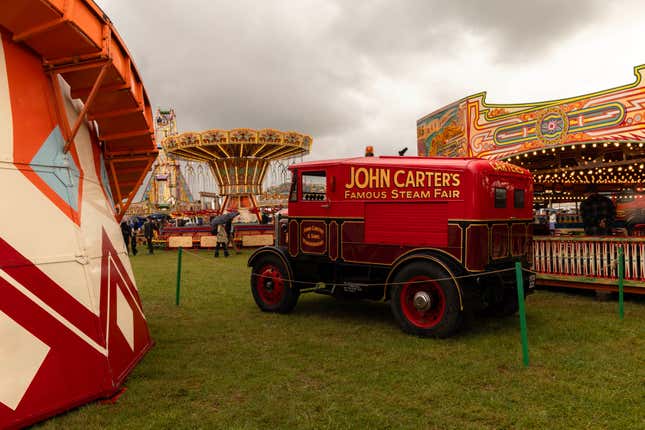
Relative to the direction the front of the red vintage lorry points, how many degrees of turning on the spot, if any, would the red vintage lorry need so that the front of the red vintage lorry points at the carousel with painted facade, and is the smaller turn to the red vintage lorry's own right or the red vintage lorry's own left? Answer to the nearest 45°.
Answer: approximately 90° to the red vintage lorry's own right

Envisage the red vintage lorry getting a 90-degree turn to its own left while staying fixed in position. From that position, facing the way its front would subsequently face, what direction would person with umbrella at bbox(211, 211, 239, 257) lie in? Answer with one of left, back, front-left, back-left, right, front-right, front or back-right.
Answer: right

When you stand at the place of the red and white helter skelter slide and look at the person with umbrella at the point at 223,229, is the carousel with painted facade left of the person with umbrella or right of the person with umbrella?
right

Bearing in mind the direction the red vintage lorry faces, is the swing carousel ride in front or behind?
in front

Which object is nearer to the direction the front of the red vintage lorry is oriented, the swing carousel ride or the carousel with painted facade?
the swing carousel ride

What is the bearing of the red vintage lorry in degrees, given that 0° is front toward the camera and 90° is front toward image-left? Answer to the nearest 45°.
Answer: approximately 135°

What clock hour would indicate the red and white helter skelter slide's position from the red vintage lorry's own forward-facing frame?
The red and white helter skelter slide is roughly at 9 o'clock from the red vintage lorry.
